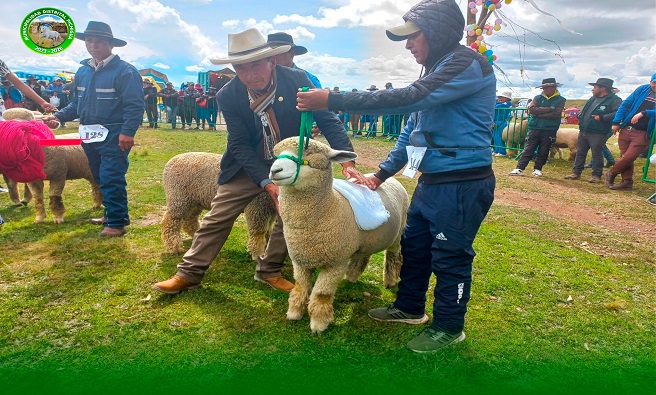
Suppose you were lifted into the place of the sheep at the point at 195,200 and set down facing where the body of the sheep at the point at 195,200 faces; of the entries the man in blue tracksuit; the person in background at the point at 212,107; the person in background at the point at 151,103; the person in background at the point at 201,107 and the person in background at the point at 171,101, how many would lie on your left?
4

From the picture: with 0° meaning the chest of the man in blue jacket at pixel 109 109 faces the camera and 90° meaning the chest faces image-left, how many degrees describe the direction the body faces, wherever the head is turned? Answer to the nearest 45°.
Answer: approximately 45°

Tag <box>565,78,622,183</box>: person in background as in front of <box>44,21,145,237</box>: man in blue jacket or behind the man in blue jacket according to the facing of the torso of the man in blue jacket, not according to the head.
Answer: behind

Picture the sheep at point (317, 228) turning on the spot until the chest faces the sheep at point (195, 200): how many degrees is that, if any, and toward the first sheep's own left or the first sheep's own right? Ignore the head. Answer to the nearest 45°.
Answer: approximately 90° to the first sheep's own right

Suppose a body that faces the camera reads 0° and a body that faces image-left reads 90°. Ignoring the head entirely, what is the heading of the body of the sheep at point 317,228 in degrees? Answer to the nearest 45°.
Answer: approximately 45°

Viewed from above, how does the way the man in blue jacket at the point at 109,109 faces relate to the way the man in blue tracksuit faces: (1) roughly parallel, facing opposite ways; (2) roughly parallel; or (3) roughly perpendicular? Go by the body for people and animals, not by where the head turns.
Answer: roughly perpendicular
